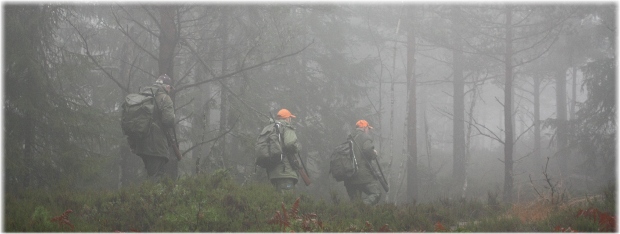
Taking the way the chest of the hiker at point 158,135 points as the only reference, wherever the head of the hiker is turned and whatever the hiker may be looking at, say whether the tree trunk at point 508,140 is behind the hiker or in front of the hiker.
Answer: in front

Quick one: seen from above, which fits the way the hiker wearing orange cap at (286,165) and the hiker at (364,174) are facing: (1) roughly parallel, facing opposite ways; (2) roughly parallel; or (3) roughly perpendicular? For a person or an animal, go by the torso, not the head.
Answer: roughly parallel

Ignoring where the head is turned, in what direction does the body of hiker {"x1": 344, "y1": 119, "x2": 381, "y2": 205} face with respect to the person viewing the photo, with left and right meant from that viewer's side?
facing to the right of the viewer

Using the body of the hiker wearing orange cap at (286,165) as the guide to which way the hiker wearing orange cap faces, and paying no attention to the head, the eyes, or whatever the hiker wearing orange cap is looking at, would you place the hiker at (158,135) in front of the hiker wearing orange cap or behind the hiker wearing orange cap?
behind

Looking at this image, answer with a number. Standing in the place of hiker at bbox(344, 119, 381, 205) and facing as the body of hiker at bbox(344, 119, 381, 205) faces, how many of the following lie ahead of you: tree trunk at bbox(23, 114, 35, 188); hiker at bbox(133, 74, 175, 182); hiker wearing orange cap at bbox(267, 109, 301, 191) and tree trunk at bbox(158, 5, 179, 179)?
0

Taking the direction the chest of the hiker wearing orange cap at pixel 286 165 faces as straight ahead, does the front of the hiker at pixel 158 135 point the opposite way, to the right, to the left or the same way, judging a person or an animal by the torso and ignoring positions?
the same way

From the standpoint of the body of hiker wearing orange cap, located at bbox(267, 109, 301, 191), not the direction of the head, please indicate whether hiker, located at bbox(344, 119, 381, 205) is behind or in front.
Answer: in front

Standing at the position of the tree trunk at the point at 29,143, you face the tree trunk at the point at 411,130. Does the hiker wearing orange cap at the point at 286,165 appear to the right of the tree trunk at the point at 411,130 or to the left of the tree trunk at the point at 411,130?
right
